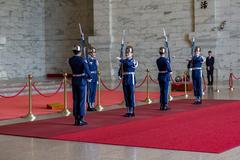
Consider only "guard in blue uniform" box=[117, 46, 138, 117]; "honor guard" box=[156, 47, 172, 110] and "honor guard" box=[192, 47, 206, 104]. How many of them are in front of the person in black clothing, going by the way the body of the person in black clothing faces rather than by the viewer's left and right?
3

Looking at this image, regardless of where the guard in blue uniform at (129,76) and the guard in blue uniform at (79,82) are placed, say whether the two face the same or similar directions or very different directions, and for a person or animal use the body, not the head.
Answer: very different directions

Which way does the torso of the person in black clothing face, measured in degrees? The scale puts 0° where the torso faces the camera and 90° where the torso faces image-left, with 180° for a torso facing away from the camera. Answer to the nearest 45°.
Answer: approximately 0°

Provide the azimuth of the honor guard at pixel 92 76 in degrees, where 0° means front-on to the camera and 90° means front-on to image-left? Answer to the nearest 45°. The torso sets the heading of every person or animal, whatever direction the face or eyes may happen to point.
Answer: approximately 45°

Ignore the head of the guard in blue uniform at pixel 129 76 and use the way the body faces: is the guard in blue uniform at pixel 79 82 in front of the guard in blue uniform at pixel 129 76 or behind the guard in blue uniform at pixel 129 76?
in front

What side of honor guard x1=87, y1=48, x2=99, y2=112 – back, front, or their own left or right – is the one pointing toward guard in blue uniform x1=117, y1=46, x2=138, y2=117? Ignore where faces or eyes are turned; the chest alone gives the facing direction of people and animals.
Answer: left
